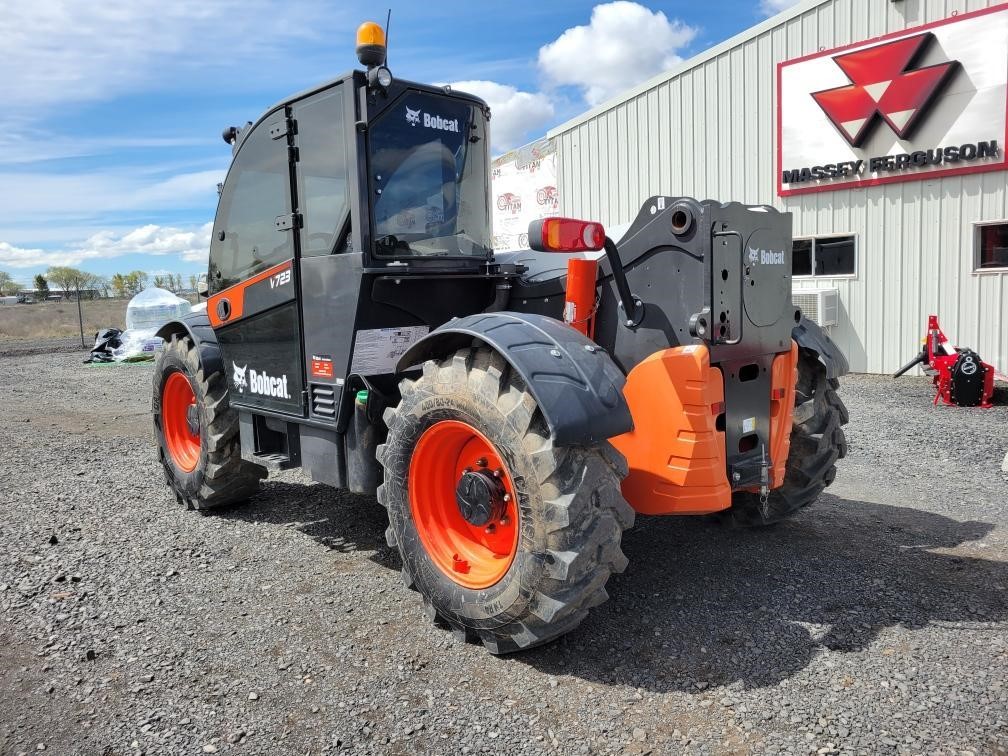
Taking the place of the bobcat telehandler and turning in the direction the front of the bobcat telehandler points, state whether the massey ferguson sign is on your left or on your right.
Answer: on your right

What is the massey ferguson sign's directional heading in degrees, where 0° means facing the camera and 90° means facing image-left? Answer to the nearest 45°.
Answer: approximately 45°

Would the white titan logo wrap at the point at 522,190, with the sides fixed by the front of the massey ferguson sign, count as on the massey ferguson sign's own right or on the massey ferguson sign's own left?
on the massey ferguson sign's own right

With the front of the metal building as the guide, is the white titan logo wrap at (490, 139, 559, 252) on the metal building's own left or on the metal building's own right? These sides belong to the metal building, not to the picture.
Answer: on the metal building's own right

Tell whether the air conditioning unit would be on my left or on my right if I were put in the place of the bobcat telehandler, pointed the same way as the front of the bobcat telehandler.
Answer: on my right

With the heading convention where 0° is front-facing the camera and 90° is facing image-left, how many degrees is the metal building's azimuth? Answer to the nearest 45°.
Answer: approximately 45°
